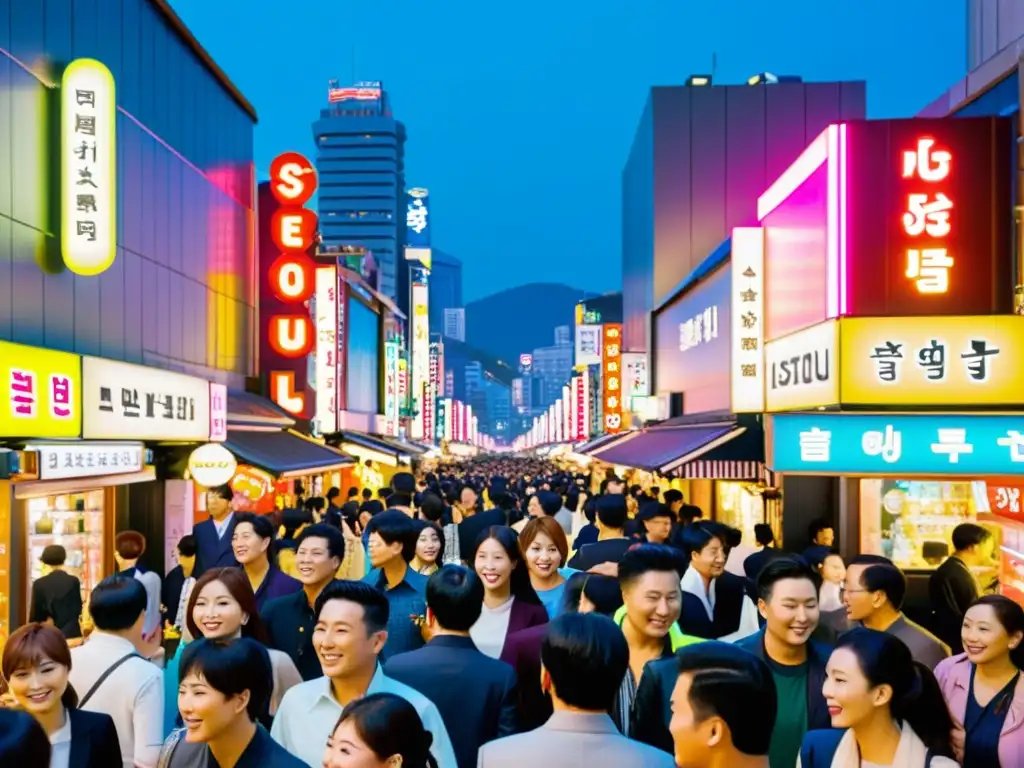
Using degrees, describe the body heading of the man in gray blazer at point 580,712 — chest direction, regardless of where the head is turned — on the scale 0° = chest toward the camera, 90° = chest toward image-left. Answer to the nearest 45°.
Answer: approximately 180°

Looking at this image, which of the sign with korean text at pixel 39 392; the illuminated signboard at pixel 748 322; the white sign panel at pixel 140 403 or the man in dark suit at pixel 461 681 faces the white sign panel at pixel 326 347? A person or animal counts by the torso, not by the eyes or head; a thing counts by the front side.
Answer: the man in dark suit

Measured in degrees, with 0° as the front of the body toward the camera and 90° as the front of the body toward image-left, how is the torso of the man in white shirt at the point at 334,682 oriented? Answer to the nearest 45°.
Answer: approximately 45°

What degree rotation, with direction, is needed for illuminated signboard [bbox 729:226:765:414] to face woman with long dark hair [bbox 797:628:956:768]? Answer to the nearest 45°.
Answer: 0° — it already faces them

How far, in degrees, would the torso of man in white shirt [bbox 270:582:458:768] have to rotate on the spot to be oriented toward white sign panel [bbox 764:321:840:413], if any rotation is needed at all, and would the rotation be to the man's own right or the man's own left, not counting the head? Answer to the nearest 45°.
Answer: approximately 180°

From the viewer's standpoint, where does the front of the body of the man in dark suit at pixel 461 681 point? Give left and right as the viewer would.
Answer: facing away from the viewer

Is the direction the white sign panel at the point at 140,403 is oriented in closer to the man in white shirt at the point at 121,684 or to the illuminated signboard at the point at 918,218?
the illuminated signboard

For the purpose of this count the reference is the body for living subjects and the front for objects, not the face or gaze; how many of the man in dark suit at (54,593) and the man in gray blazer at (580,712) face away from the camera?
2
